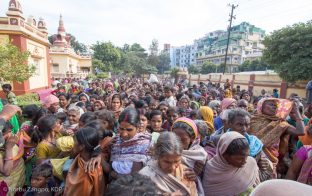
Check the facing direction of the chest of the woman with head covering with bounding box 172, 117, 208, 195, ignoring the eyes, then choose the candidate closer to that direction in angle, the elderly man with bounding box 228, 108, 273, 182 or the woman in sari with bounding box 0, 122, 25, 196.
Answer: the woman in sari

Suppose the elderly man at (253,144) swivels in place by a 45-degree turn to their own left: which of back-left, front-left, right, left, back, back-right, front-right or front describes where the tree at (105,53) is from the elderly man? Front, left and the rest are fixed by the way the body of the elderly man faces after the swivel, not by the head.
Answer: back-left

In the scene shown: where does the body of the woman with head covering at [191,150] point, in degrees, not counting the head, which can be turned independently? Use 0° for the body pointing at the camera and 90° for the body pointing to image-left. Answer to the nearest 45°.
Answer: approximately 45°
